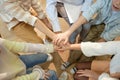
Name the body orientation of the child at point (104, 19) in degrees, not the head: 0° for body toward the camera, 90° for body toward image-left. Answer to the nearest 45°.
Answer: approximately 45°
